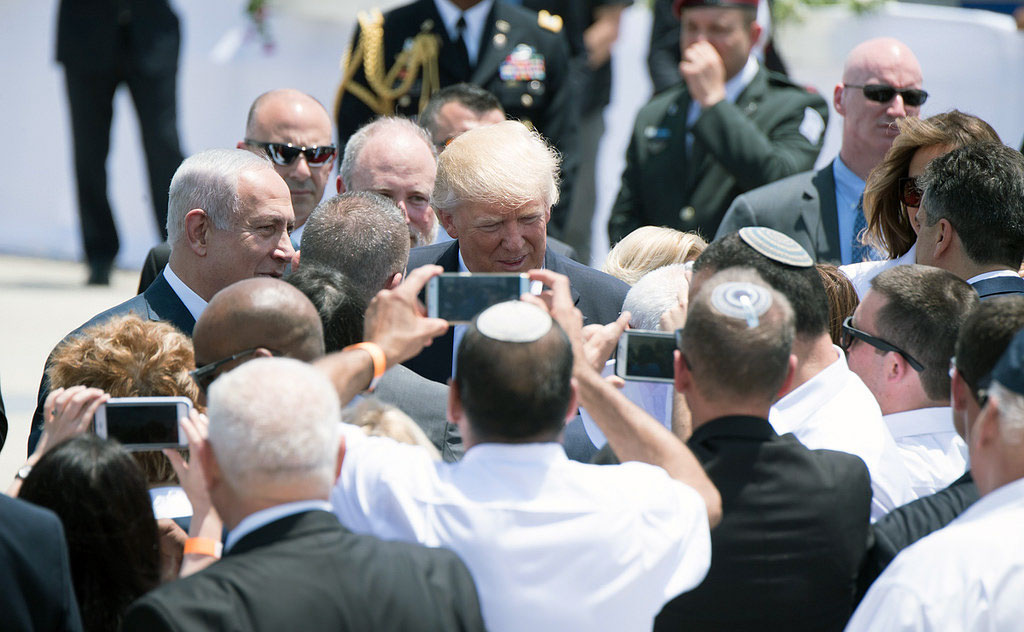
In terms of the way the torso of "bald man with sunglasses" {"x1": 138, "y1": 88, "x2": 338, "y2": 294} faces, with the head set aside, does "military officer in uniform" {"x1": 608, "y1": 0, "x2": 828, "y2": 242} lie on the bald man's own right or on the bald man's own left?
on the bald man's own left

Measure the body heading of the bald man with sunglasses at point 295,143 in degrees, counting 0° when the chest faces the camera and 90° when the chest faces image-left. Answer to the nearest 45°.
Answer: approximately 315°

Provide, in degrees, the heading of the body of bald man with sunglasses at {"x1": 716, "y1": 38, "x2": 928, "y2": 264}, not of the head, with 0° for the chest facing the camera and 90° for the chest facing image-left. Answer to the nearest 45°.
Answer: approximately 315°

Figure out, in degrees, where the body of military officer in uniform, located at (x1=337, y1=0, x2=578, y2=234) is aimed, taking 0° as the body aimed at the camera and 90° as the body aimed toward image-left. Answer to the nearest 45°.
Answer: approximately 0°
